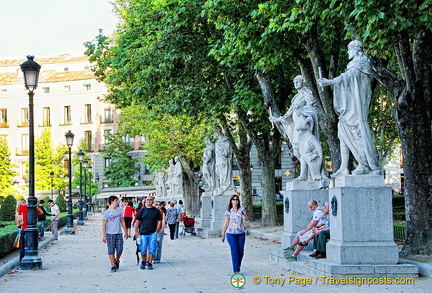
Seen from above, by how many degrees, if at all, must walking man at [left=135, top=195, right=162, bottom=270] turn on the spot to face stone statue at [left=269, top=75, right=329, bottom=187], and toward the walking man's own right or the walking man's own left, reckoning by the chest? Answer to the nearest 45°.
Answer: approximately 90° to the walking man's own left

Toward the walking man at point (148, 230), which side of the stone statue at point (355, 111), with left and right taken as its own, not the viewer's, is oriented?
front

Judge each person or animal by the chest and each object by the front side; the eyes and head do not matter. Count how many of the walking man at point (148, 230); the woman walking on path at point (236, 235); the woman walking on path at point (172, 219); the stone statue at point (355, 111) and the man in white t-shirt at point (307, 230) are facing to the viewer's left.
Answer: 2

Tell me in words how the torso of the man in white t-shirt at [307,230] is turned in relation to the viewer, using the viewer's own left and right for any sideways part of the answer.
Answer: facing to the left of the viewer

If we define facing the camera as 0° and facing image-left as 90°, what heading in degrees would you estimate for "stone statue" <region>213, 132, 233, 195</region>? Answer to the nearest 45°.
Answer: approximately 45°

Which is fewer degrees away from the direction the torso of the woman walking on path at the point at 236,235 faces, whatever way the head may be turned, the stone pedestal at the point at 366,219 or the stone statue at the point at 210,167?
the stone pedestal

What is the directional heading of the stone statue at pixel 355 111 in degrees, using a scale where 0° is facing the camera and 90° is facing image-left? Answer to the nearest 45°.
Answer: approximately 90°

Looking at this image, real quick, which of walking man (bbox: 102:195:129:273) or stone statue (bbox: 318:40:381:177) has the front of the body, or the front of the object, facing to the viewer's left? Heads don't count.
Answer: the stone statue

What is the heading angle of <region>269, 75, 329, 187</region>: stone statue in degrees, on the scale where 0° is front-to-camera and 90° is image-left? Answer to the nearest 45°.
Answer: approximately 45°

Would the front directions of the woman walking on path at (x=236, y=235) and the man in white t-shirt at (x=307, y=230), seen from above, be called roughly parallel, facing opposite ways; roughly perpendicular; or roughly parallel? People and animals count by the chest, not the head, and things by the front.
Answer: roughly perpendicular

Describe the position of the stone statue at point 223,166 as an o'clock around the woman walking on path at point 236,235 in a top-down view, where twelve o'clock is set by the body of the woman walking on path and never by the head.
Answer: The stone statue is roughly at 6 o'clock from the woman walking on path.

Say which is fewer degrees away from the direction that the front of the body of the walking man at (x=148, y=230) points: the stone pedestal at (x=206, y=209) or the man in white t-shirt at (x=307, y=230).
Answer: the man in white t-shirt

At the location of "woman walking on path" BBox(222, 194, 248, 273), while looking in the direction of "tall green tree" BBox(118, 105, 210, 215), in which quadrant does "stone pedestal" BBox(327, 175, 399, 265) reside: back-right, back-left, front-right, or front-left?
back-right

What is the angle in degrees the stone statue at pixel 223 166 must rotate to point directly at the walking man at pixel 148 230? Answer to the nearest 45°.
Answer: approximately 45° to its left
